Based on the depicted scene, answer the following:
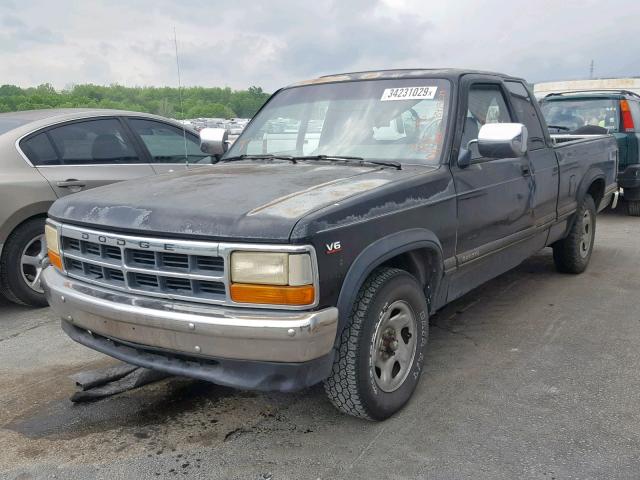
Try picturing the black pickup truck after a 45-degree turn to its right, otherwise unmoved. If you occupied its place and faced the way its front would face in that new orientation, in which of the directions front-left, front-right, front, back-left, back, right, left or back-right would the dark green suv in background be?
back-right

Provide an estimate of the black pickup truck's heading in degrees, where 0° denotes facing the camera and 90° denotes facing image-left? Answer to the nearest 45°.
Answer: approximately 45°

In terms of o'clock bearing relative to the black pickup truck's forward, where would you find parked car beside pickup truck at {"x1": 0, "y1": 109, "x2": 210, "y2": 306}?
The parked car beside pickup truck is roughly at 3 o'clock from the black pickup truck.
